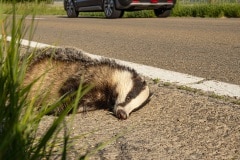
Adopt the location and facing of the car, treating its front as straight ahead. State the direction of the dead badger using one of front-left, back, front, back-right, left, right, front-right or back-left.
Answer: back-left

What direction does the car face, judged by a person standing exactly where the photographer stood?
facing away from the viewer and to the left of the viewer
